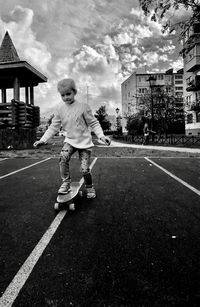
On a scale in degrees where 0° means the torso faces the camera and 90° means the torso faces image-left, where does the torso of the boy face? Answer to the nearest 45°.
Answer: approximately 0°

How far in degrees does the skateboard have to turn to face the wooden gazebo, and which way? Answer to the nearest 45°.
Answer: approximately 135° to its right

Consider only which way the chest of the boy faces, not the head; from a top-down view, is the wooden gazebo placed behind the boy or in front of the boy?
behind

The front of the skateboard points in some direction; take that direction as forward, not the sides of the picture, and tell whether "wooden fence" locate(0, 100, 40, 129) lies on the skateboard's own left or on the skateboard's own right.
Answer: on the skateboard's own right

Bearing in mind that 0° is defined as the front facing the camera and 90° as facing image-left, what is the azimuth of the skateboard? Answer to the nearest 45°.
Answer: approximately 45°
